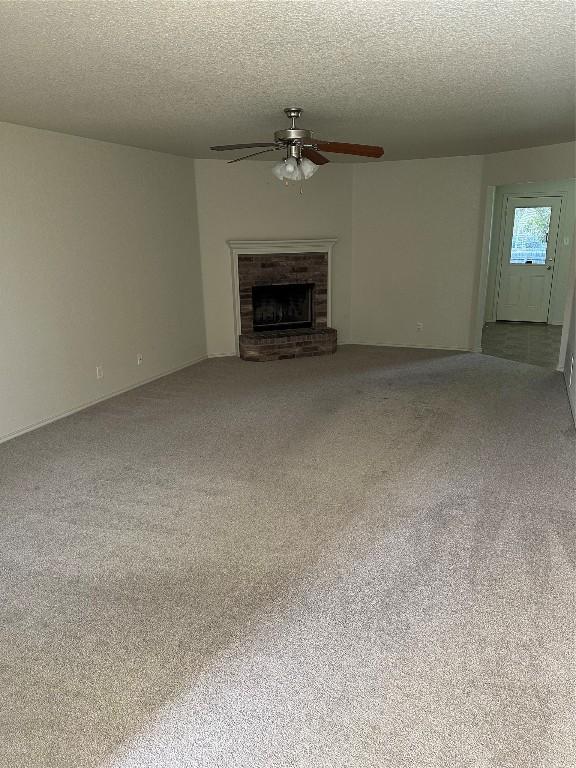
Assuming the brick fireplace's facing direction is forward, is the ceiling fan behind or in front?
in front

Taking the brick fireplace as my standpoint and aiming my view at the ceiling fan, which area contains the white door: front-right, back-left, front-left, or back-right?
back-left

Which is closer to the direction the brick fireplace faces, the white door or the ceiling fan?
the ceiling fan

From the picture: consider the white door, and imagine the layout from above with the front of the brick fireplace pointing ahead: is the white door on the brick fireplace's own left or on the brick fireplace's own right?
on the brick fireplace's own left

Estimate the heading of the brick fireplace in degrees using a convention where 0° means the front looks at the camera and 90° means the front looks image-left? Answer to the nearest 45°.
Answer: approximately 0°
